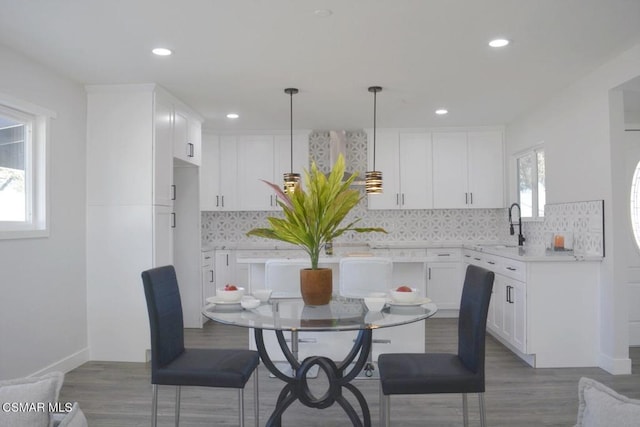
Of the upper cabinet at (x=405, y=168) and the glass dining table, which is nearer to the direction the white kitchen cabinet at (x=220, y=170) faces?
the glass dining table

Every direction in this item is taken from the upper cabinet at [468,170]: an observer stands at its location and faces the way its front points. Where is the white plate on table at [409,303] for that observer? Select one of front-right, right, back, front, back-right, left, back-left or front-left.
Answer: front

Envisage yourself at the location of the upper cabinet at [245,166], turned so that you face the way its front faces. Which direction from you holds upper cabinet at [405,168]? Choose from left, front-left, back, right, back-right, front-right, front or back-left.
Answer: left

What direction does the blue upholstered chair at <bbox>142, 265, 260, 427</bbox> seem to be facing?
to the viewer's right

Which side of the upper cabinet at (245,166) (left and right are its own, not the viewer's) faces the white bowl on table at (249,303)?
front

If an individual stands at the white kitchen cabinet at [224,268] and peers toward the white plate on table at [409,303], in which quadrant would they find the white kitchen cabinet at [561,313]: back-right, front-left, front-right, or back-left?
front-left

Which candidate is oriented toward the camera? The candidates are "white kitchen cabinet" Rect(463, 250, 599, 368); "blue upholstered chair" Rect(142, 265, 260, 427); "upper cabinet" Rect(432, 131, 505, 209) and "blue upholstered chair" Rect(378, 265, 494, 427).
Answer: the upper cabinet

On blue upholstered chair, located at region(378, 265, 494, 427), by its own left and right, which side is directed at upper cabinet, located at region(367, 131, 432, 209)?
right

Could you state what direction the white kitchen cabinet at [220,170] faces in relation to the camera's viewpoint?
facing the viewer

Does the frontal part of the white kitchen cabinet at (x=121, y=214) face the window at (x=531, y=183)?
yes

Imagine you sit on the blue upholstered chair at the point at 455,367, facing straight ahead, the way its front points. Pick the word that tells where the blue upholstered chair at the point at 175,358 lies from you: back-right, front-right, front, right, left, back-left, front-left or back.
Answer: front

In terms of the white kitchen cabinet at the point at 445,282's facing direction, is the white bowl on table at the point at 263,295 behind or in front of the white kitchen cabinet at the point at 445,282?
in front

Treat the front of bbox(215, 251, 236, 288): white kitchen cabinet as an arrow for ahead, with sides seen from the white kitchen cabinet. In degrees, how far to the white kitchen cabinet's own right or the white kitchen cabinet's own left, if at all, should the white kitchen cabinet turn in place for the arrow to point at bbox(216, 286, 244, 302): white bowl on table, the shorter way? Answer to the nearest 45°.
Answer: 0° — it already faces it

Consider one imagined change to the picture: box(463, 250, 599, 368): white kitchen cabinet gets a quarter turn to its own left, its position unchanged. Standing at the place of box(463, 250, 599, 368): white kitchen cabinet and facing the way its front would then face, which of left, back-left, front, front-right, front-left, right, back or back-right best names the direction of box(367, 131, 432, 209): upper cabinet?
back-right

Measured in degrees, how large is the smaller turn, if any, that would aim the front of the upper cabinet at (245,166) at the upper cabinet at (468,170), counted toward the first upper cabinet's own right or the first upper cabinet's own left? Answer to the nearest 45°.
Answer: approximately 90° to the first upper cabinet's own left
